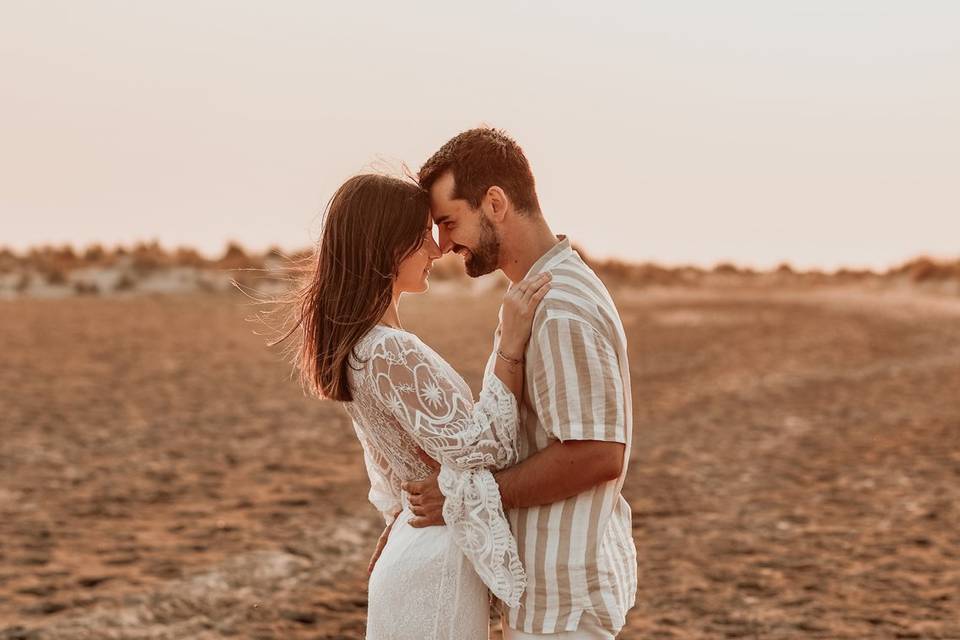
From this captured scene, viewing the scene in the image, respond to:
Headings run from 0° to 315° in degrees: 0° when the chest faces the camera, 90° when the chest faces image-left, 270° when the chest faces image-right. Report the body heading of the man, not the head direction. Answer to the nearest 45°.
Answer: approximately 90°

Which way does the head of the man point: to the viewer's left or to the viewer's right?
to the viewer's left
